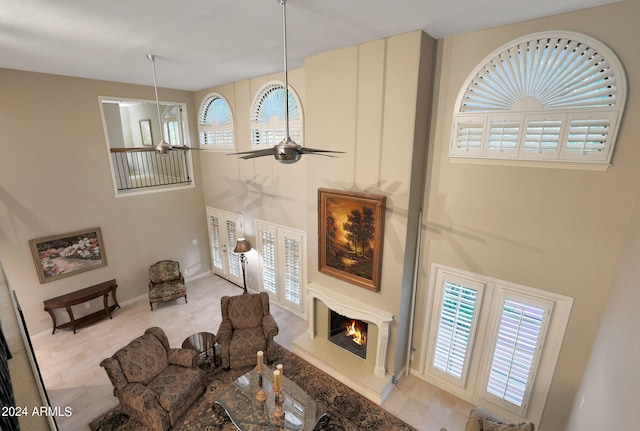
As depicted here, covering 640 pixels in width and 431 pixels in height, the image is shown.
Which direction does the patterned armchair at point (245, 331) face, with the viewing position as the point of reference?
facing the viewer

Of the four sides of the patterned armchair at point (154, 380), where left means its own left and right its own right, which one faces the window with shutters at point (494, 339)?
front

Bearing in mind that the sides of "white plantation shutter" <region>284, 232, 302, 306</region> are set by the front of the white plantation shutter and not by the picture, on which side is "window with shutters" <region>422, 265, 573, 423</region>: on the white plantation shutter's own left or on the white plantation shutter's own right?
on the white plantation shutter's own left

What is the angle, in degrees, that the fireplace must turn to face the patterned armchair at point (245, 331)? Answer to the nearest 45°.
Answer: approximately 45° to its right

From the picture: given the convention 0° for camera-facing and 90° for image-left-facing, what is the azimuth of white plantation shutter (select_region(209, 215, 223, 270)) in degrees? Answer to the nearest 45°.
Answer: approximately 45°

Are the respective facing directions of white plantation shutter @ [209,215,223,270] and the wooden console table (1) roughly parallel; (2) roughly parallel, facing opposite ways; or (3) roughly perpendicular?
roughly perpendicular

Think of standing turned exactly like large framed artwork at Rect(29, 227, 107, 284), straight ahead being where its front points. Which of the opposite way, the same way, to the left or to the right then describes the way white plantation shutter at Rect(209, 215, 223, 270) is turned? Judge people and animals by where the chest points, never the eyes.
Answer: to the right

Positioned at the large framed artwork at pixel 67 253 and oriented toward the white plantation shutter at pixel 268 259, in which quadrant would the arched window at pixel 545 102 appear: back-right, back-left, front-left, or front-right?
front-right

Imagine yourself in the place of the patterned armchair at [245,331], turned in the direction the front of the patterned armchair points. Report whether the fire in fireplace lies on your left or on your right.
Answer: on your left

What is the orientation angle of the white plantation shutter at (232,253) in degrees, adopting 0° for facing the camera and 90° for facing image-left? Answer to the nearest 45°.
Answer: approximately 45°

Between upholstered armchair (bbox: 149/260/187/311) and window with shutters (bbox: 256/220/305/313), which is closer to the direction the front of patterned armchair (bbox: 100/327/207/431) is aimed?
the window with shutters

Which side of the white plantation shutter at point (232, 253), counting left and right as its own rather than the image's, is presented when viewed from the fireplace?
left

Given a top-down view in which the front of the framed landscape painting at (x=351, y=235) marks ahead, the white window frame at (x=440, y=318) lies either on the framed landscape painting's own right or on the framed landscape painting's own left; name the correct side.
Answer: on the framed landscape painting's own left

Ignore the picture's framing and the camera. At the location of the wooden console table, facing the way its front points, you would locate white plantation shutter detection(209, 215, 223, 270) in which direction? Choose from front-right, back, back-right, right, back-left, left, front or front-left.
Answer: front-left

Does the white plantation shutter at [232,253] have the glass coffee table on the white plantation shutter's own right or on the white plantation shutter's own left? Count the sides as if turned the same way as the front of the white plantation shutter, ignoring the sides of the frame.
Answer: on the white plantation shutter's own left

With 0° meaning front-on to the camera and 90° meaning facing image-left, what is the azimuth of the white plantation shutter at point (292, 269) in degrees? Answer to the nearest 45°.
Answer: approximately 45°
